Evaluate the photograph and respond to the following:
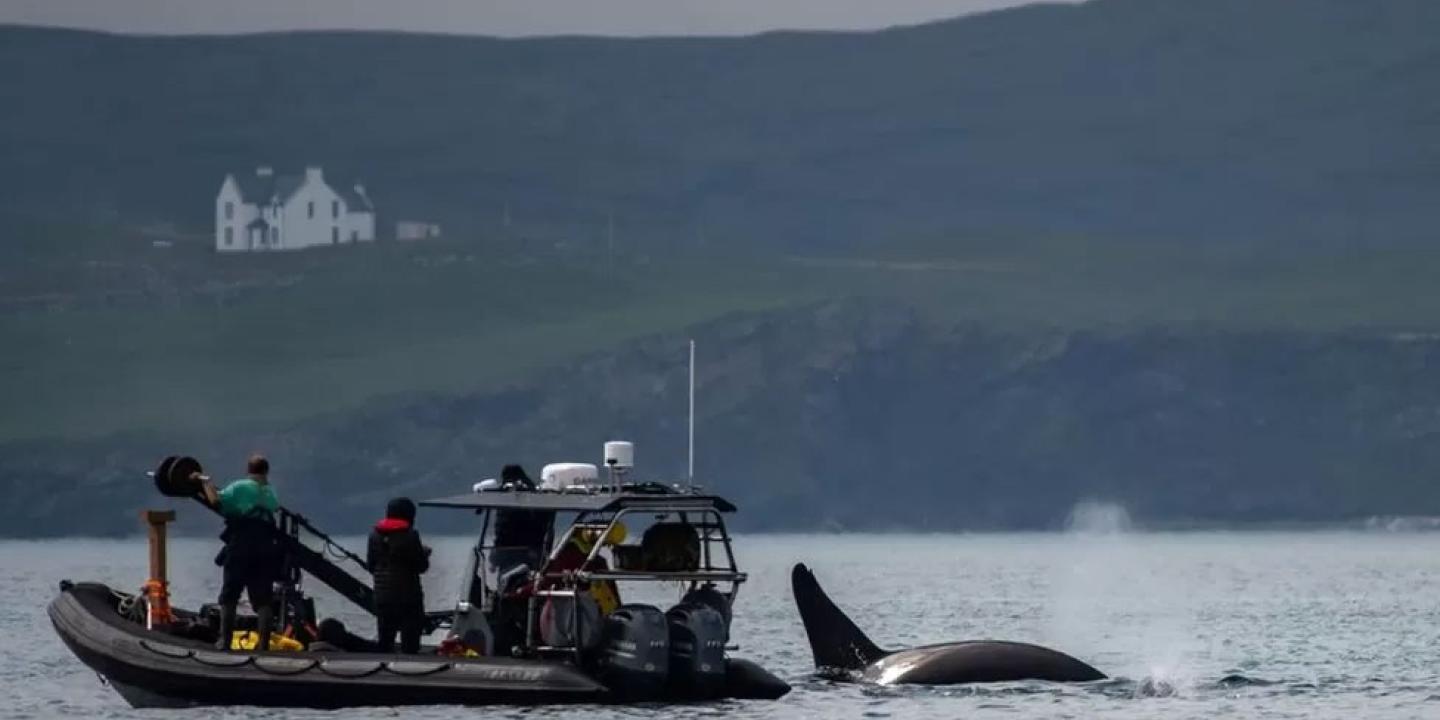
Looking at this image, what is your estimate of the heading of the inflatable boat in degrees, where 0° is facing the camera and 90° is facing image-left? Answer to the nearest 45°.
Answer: approximately 135°

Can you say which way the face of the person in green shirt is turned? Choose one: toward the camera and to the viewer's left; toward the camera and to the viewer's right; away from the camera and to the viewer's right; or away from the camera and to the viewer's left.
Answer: away from the camera and to the viewer's left

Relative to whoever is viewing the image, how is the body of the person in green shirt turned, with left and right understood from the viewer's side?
facing away from the viewer and to the left of the viewer

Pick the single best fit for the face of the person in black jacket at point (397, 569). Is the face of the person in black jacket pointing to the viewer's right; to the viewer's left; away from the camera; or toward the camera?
away from the camera

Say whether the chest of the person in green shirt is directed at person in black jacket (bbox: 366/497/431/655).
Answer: no
